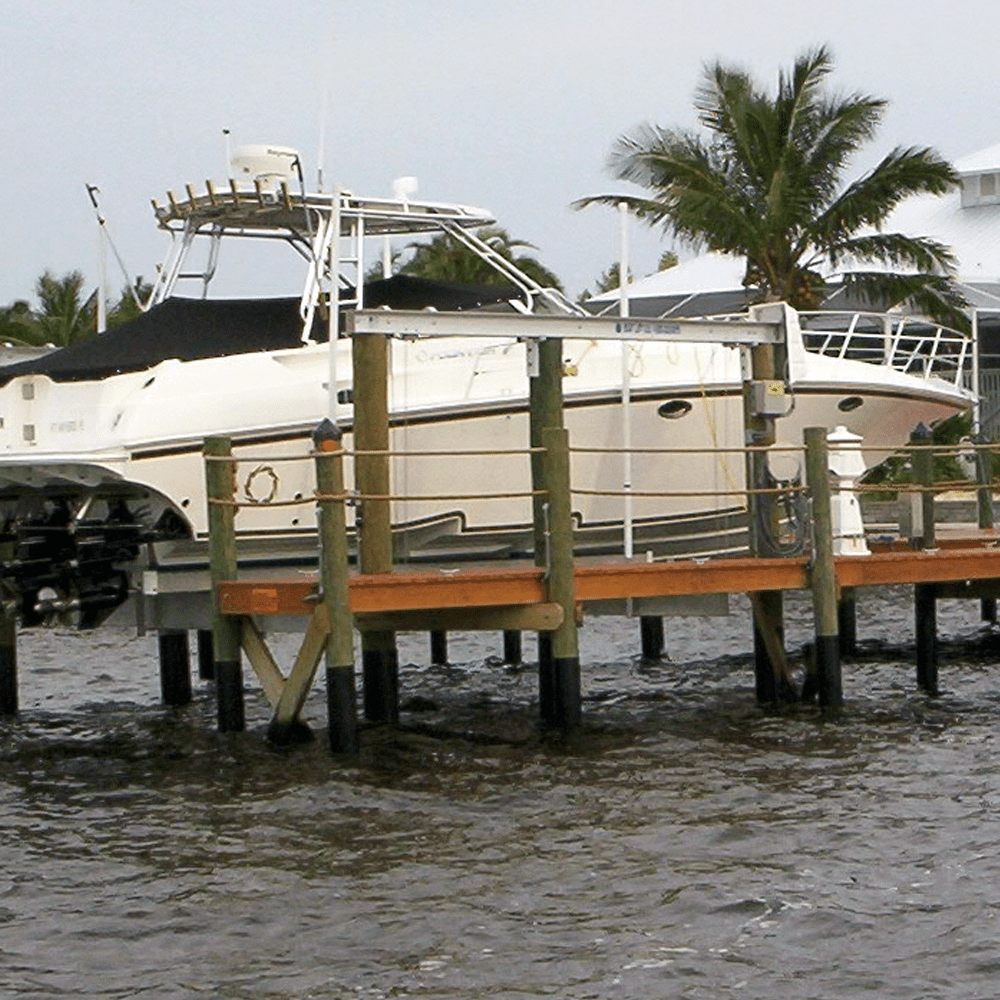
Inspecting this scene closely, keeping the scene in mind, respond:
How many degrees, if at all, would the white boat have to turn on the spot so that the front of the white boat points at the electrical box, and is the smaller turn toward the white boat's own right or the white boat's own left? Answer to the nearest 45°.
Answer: approximately 45° to the white boat's own right

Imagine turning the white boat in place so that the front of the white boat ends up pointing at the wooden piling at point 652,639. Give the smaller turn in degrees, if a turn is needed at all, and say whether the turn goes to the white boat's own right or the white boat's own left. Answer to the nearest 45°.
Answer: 0° — it already faces it

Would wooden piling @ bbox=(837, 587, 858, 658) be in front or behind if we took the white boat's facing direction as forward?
in front

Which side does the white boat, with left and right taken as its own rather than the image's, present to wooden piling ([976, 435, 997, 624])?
front

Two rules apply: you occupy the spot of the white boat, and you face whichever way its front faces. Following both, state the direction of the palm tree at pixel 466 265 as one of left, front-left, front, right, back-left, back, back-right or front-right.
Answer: front-left

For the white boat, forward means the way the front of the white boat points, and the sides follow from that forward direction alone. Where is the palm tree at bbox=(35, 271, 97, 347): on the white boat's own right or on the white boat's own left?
on the white boat's own left

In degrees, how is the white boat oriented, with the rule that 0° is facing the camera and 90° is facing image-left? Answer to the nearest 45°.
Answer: approximately 225°

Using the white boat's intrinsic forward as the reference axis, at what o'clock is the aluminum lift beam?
The aluminum lift beam is roughly at 3 o'clock from the white boat.
